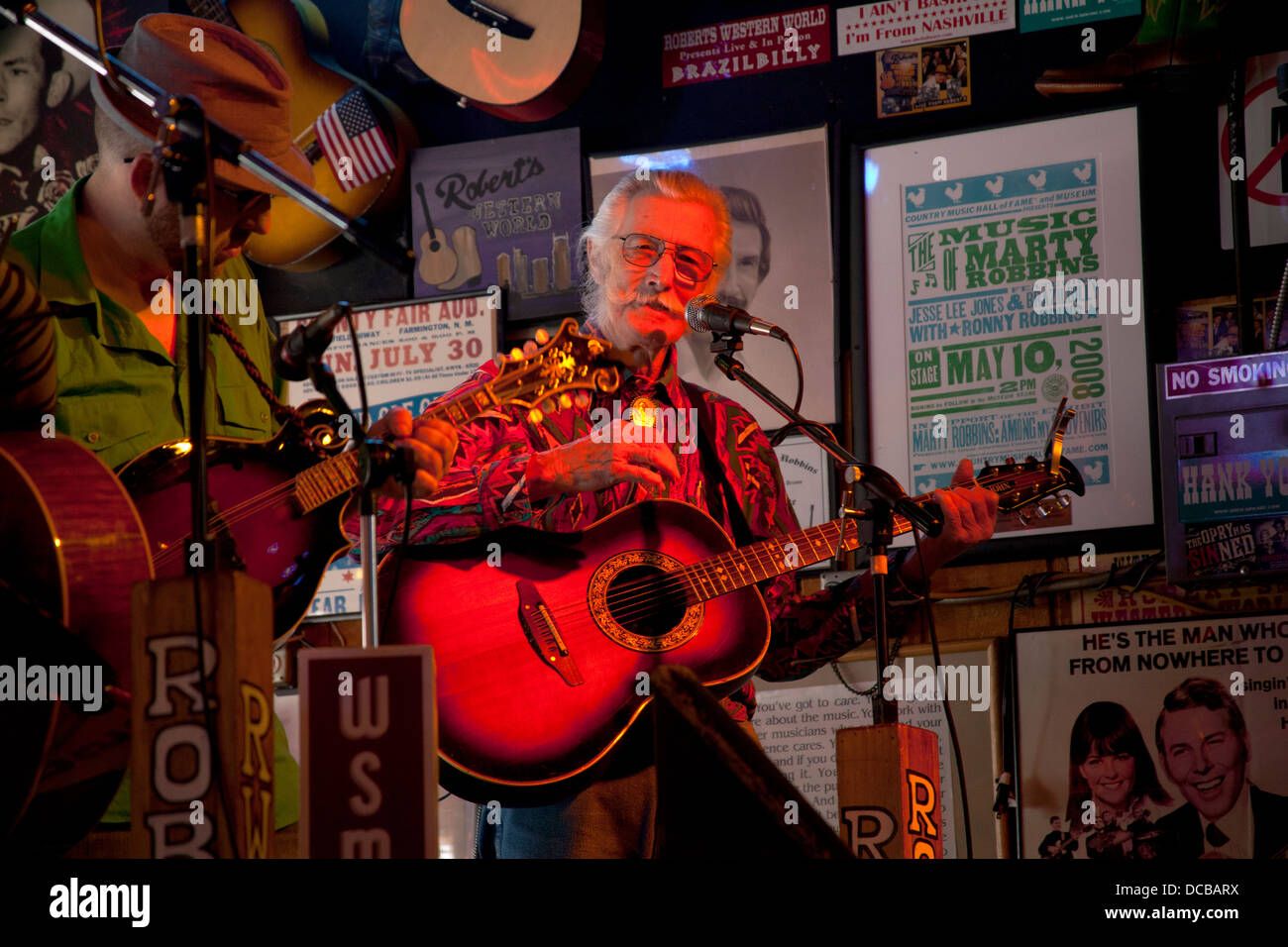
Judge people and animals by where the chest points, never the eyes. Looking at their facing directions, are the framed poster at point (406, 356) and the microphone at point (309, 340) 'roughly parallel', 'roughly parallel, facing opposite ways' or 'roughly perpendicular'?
roughly perpendicular

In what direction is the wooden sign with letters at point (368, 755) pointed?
toward the camera

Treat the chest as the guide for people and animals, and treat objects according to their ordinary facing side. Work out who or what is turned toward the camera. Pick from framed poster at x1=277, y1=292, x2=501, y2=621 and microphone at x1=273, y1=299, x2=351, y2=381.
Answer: the framed poster

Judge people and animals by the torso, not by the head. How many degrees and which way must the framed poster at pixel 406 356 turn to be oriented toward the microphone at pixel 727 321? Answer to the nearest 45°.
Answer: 0° — it already faces it

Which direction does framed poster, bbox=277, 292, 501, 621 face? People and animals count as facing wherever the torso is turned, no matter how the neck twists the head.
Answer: toward the camera

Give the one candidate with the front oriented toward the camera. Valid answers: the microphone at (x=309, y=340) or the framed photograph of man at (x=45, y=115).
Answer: the framed photograph of man

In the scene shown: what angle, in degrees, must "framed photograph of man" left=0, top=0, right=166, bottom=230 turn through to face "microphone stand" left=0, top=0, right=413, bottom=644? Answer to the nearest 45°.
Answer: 0° — it already faces it

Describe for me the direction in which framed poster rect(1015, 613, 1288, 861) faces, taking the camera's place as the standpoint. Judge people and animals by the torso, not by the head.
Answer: facing the viewer

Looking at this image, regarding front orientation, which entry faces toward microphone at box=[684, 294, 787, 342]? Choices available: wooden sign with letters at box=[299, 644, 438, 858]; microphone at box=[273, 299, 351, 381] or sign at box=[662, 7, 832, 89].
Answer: the sign

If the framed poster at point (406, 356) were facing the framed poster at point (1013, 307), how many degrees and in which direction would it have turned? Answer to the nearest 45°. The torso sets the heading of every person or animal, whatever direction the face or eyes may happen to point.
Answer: approximately 45° to its left

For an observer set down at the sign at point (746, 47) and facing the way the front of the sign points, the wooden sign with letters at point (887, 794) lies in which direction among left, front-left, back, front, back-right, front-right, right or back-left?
front

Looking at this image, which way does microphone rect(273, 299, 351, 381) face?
to the viewer's left

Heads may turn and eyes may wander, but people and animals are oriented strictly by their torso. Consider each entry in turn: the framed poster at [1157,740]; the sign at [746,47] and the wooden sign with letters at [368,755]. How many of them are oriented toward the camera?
3
